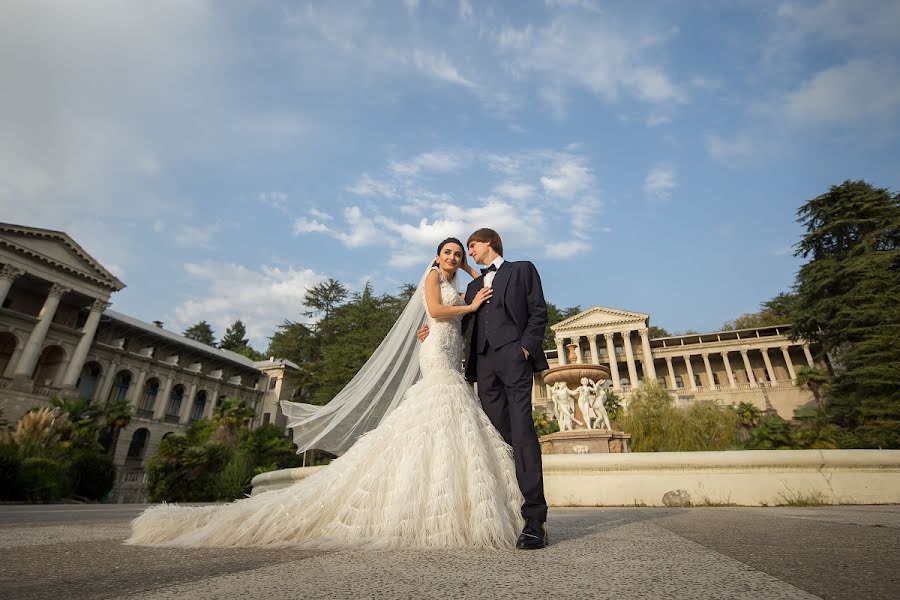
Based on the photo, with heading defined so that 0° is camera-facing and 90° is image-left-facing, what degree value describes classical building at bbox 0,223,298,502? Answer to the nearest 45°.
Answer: approximately 315°

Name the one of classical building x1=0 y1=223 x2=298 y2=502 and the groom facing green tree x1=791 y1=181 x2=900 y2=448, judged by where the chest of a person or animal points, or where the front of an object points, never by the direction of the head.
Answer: the classical building

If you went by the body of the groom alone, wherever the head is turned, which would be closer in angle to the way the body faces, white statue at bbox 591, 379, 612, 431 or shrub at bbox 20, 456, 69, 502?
the shrub

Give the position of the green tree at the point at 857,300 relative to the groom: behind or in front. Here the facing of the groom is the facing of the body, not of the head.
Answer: behind

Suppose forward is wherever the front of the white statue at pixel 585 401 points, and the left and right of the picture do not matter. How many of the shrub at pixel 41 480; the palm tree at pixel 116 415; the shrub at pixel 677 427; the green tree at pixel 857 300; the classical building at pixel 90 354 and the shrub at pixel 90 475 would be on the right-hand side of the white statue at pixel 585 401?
4

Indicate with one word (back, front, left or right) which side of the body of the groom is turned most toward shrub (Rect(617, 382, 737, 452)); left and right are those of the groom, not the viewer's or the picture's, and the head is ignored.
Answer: back

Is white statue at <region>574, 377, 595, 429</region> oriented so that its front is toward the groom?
yes

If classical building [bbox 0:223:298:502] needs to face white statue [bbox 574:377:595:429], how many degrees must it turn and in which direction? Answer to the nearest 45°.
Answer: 0° — it already faces it

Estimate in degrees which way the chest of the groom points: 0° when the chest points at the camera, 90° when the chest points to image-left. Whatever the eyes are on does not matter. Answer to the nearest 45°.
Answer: approximately 45°

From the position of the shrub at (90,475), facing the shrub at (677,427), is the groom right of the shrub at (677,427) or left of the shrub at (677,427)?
right

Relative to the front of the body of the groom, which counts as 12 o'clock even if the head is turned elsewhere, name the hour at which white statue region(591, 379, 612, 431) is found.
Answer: The white statue is roughly at 5 o'clock from the groom.

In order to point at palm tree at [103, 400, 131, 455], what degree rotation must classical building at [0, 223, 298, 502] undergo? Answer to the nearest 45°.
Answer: approximately 45° to its right

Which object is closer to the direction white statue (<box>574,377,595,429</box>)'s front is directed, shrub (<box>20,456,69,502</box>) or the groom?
the groom

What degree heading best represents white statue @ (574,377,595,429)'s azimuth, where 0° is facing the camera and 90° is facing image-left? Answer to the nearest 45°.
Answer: approximately 0°
